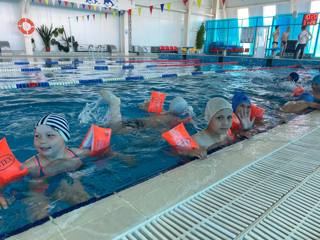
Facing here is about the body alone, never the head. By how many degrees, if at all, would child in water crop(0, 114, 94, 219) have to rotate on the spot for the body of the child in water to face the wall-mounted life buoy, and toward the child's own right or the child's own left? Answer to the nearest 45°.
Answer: approximately 135° to the child's own right

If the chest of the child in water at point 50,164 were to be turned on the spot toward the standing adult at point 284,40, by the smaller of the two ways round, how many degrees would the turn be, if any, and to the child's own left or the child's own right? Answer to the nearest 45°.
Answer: approximately 180°

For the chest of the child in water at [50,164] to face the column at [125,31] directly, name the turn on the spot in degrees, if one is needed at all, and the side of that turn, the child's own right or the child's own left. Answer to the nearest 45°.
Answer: approximately 135° to the child's own right

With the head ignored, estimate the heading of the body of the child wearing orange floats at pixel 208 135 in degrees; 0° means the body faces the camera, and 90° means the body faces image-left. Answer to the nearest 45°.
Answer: approximately 315°

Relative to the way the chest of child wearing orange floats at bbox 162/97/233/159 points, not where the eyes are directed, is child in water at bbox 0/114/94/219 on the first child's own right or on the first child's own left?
on the first child's own right

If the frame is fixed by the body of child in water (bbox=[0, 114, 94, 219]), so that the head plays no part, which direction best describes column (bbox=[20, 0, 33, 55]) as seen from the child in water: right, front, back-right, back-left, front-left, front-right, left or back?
back-right

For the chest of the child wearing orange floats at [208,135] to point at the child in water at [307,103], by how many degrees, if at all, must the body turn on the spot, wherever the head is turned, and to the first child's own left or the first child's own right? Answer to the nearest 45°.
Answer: approximately 90° to the first child's own left

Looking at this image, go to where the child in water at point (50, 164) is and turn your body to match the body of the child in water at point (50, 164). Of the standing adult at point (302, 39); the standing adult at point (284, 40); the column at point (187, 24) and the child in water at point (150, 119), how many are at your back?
4

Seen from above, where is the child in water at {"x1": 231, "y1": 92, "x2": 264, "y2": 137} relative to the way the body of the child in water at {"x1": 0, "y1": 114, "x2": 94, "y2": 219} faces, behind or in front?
behind

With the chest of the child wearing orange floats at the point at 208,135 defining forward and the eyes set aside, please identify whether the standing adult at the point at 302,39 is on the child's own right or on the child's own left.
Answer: on the child's own left

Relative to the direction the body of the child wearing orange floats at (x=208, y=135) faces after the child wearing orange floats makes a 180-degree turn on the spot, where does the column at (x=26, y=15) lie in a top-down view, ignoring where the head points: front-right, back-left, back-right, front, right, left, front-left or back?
front

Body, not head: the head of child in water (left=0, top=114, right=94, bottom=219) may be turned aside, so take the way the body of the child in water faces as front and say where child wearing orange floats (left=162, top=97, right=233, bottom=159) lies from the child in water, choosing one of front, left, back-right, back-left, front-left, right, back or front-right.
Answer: back-left

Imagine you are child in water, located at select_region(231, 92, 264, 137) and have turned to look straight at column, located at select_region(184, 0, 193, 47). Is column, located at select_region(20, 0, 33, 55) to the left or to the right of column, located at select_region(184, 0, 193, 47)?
left

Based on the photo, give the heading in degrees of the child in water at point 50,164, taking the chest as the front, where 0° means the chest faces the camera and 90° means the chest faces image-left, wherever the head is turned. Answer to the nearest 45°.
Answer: approximately 45°
